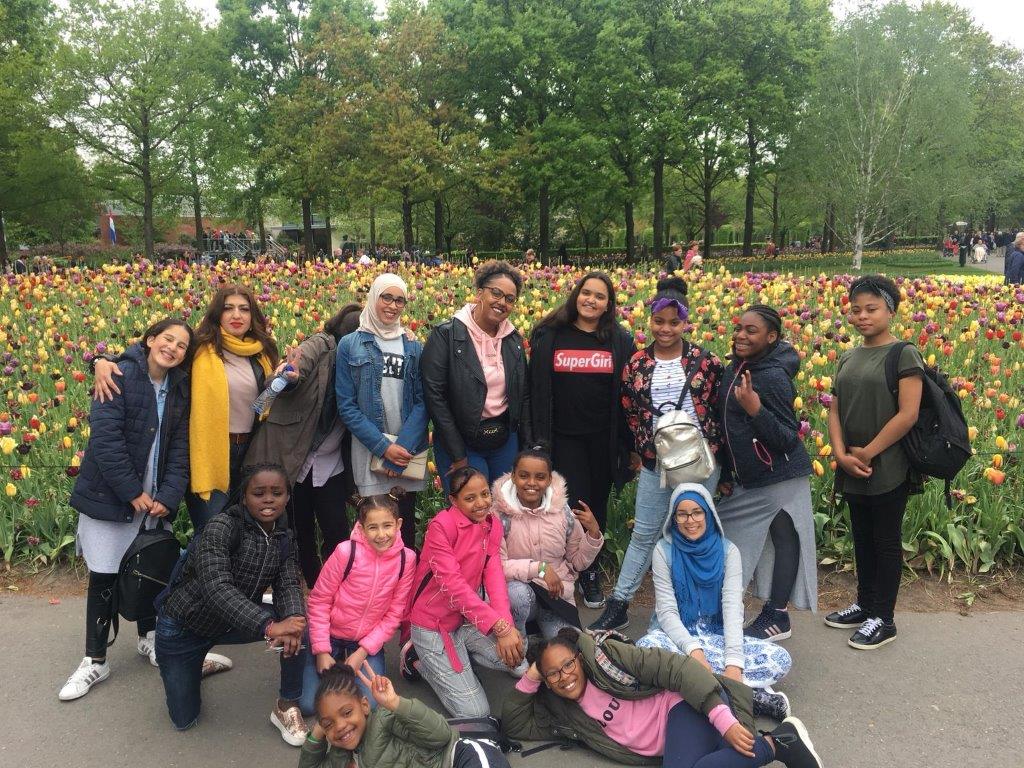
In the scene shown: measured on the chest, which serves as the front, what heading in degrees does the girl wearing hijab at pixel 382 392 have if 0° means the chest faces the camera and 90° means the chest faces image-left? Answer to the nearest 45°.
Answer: approximately 315°

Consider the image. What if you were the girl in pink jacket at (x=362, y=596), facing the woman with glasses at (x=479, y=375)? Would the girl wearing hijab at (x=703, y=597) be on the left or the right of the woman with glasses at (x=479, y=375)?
right

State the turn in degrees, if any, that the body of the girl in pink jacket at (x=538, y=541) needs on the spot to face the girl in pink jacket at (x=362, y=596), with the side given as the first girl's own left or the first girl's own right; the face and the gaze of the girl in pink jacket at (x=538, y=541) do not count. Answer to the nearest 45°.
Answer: approximately 45° to the first girl's own right

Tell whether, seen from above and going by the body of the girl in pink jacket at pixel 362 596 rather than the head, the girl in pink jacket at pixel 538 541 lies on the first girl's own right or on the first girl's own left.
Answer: on the first girl's own left

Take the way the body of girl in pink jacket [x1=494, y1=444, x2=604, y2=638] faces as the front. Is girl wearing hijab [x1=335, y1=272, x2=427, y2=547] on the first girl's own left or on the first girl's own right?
on the first girl's own right

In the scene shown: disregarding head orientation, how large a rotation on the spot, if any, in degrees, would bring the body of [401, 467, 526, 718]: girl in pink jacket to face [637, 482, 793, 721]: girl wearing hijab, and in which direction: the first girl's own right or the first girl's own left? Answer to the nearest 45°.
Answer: approximately 45° to the first girl's own left

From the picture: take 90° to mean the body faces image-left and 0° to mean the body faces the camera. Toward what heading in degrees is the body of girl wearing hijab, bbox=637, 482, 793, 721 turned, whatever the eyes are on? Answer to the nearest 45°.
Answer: approximately 0°
